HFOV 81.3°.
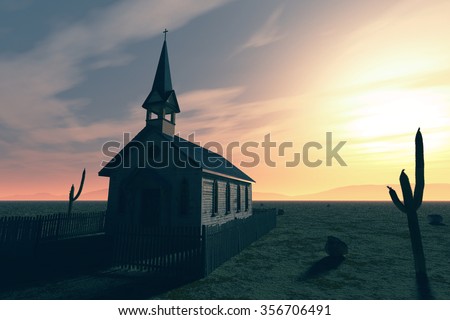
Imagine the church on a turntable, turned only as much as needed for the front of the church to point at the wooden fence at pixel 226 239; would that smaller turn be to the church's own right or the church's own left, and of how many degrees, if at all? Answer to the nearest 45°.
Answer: approximately 90° to the church's own left

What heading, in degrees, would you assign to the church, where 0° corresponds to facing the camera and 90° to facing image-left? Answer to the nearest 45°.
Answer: approximately 45°

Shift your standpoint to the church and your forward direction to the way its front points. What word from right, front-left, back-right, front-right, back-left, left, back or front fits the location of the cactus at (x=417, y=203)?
left

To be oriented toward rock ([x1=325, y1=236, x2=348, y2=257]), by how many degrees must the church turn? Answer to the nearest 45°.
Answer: approximately 90° to its left

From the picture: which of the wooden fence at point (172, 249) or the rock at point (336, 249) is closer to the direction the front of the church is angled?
the wooden fence

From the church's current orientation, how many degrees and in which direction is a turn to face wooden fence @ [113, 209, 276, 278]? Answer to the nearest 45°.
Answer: approximately 45° to its left

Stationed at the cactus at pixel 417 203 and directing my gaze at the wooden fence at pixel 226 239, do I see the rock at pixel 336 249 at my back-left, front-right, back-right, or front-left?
front-right

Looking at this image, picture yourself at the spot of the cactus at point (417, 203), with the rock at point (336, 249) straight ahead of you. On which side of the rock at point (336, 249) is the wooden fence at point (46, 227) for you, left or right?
left

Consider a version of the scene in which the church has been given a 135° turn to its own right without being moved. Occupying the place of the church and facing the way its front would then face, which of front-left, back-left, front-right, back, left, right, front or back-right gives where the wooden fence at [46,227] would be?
left
